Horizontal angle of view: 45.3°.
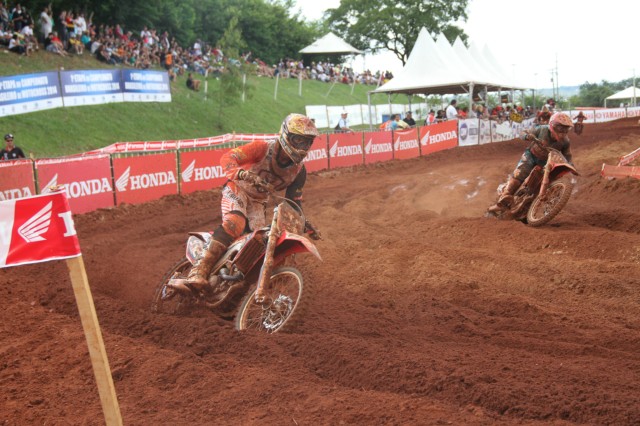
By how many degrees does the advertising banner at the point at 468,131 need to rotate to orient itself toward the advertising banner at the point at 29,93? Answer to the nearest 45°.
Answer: approximately 45° to its right

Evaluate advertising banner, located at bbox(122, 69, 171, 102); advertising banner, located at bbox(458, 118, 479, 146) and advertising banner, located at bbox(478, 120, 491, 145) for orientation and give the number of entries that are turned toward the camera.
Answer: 3

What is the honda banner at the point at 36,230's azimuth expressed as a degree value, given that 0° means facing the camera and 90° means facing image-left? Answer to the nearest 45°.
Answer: approximately 0°

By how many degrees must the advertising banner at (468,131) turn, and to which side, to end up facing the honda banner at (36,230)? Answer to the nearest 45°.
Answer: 0° — it already faces it

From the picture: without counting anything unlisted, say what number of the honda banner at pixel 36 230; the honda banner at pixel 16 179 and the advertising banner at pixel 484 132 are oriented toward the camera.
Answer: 3

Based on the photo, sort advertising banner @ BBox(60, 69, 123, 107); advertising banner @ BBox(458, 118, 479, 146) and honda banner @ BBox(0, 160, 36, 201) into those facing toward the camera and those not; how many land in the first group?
3

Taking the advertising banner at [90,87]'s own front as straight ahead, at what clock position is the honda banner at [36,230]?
The honda banner is roughly at 12 o'clock from the advertising banner.

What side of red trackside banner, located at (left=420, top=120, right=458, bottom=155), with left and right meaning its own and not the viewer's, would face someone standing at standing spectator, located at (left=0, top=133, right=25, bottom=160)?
right

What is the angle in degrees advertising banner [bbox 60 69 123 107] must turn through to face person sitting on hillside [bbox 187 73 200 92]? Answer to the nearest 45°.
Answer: approximately 135° to its left

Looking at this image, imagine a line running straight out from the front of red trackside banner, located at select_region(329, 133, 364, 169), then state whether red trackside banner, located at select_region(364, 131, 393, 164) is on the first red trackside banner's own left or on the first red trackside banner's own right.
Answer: on the first red trackside banner's own left

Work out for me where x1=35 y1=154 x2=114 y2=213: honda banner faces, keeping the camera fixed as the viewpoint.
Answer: facing the viewer

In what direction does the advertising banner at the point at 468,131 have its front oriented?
toward the camera

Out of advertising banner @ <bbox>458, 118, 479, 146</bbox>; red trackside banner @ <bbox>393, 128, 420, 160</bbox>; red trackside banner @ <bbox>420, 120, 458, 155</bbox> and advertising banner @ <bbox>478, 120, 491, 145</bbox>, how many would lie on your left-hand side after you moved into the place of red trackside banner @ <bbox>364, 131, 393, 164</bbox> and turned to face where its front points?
4
